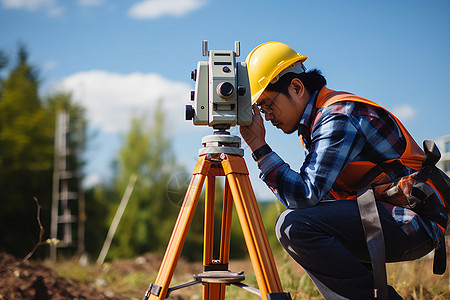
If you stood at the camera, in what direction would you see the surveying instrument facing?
facing the viewer

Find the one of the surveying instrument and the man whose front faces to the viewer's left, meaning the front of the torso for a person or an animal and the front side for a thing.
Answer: the man

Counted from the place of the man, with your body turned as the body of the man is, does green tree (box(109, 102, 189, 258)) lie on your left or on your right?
on your right

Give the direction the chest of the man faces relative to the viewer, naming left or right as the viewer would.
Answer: facing to the left of the viewer

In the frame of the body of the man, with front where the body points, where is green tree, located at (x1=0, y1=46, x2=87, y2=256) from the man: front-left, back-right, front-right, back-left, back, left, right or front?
front-right

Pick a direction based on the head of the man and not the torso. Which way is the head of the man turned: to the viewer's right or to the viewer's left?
to the viewer's left

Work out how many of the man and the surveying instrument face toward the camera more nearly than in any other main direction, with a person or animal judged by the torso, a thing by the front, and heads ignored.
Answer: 1

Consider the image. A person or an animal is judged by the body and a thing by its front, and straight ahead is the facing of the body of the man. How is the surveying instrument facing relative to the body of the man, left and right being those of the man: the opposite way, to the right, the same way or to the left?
to the left
